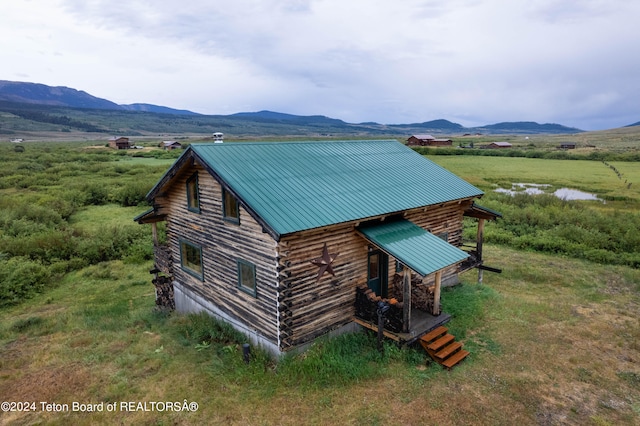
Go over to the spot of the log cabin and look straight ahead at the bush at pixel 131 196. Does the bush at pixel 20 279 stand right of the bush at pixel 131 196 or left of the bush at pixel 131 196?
left

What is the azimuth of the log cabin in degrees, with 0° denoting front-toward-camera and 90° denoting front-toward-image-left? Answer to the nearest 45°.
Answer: approximately 315°

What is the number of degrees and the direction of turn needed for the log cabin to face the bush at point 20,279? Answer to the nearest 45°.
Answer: approximately 180°

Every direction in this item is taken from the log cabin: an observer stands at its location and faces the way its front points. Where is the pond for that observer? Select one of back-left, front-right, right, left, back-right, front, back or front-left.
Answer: left

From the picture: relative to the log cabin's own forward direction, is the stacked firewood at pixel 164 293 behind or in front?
behind

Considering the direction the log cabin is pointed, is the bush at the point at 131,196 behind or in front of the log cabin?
behind
